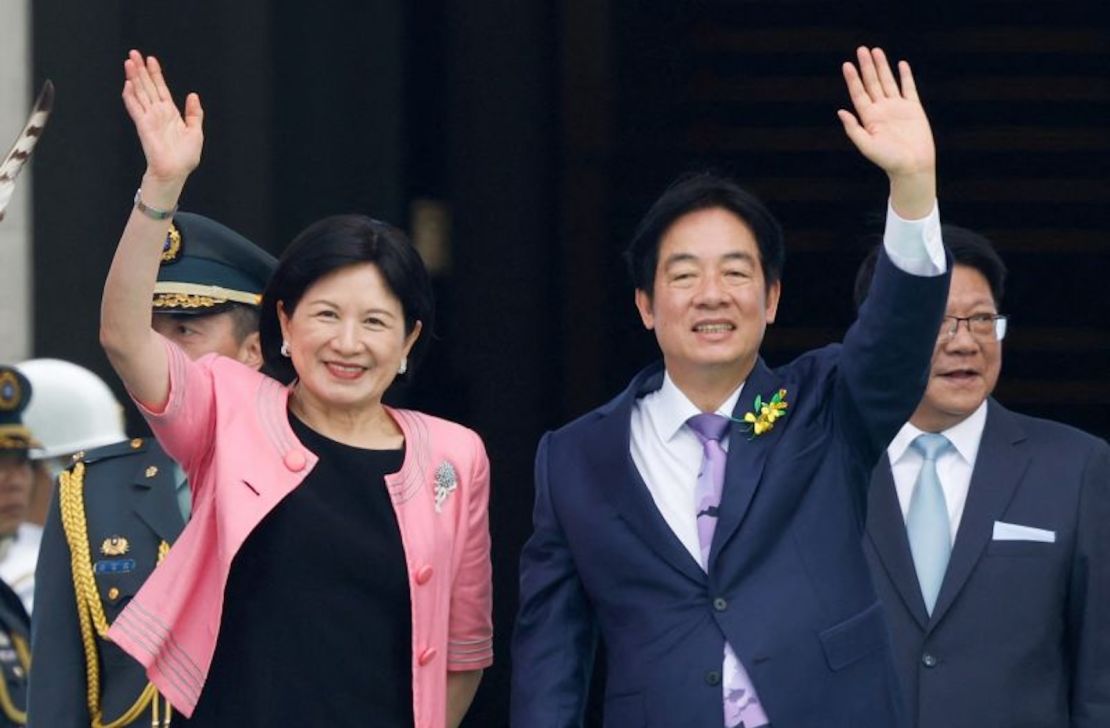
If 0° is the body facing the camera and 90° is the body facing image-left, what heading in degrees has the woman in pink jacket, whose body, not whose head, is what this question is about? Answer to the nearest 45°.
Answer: approximately 0°

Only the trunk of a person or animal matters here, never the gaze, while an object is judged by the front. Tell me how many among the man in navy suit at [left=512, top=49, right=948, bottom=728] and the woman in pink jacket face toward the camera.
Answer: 2

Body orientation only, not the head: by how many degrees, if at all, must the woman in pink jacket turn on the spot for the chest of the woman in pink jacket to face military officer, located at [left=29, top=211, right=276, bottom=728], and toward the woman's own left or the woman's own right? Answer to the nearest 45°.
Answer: approximately 135° to the woman's own right

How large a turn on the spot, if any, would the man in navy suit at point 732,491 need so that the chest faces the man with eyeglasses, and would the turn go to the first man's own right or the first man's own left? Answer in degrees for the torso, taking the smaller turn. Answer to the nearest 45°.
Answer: approximately 135° to the first man's own left

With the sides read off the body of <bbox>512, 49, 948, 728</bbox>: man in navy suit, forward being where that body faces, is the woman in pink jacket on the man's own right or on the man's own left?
on the man's own right

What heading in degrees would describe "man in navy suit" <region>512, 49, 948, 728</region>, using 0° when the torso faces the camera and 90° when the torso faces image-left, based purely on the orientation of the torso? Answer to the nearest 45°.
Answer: approximately 0°
